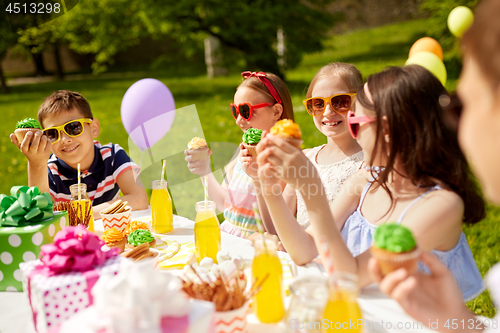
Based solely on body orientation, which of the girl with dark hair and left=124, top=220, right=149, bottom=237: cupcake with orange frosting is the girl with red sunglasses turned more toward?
the cupcake with orange frosting

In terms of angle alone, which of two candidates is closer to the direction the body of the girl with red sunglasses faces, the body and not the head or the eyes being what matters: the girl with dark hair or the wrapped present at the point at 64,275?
the wrapped present

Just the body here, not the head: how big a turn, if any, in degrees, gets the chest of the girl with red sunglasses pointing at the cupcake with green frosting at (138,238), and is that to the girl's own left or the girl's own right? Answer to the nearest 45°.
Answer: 0° — they already face it

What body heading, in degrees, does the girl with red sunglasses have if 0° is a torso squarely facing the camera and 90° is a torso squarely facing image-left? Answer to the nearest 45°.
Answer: approximately 45°

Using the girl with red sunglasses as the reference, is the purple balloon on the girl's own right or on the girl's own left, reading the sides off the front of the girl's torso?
on the girl's own right

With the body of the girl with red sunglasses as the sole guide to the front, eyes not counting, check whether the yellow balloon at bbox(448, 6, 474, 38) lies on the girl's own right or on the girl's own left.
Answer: on the girl's own left

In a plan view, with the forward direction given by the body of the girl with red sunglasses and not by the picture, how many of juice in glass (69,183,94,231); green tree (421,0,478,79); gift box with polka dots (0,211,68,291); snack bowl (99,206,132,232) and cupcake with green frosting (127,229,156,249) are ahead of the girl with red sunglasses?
4

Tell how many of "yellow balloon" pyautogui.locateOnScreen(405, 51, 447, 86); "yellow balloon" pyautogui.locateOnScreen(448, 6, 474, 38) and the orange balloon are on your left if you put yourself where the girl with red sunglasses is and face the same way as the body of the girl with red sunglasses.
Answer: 3

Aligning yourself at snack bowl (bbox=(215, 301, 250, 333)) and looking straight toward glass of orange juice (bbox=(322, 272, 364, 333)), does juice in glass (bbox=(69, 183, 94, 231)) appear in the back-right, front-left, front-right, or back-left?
back-left
